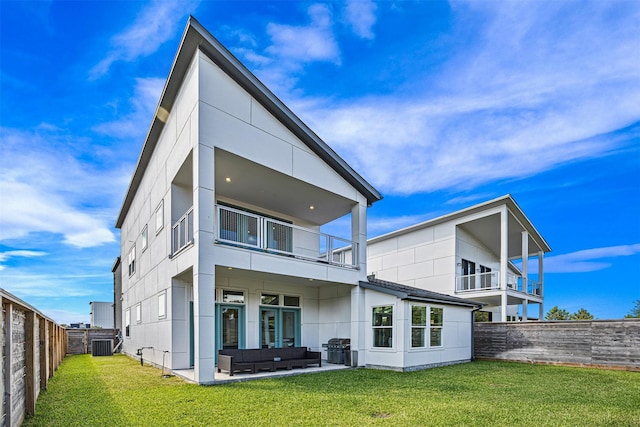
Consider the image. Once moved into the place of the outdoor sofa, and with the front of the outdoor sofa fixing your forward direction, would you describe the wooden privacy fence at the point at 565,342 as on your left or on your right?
on your left

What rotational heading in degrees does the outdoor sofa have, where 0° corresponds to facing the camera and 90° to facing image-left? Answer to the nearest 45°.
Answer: approximately 315°

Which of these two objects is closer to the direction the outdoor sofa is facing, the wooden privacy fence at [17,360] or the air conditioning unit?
the wooden privacy fence

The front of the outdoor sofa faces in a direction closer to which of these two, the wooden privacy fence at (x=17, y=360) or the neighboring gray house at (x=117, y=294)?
the wooden privacy fence

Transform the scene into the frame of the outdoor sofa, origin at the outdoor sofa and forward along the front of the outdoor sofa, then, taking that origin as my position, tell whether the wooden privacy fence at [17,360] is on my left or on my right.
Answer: on my right
